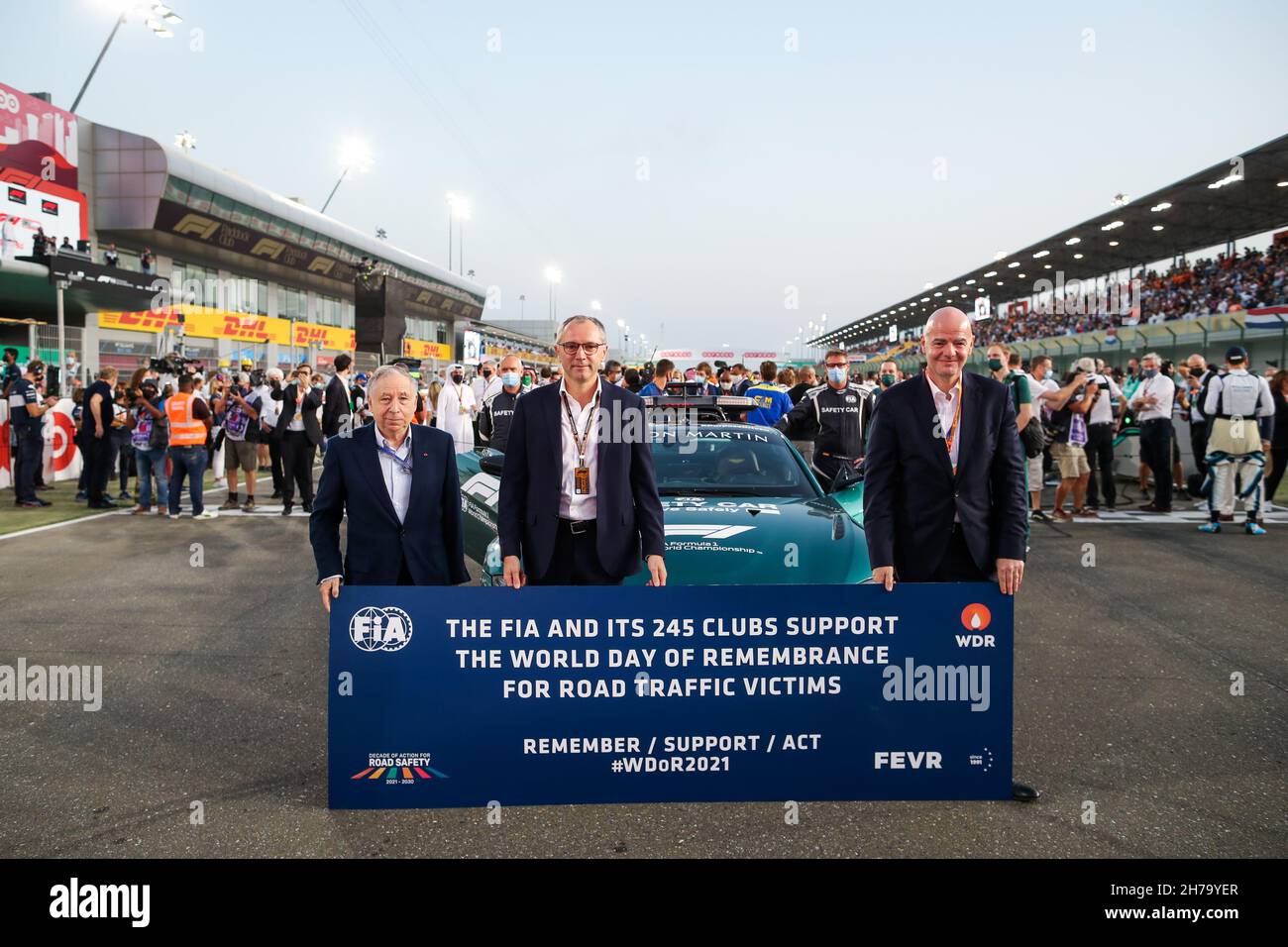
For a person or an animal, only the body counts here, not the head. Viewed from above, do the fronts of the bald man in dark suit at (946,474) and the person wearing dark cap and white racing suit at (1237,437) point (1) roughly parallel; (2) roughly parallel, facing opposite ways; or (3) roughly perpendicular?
roughly parallel, facing opposite ways

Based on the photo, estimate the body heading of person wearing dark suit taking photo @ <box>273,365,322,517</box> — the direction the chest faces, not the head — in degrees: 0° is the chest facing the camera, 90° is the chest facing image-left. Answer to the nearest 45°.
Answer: approximately 0°

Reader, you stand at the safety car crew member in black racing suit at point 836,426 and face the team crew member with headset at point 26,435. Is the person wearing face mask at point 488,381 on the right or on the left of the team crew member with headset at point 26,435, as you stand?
right

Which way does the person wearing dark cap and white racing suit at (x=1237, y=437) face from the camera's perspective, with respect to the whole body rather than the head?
away from the camera

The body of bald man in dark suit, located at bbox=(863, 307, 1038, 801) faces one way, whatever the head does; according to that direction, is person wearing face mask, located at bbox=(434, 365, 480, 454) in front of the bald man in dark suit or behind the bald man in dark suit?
behind

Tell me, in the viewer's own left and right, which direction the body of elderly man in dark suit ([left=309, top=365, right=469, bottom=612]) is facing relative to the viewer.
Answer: facing the viewer

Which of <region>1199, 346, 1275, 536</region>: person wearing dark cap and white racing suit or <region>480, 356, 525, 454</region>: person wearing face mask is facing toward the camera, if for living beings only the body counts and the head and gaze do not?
<region>480, 356, 525, 454</region>: person wearing face mask

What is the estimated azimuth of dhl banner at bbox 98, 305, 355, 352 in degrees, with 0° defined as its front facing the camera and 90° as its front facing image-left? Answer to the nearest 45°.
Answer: approximately 315°

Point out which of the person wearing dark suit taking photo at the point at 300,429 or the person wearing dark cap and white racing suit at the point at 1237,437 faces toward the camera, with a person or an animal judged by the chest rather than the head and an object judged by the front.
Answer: the person wearing dark suit taking photo at the point at 300,429

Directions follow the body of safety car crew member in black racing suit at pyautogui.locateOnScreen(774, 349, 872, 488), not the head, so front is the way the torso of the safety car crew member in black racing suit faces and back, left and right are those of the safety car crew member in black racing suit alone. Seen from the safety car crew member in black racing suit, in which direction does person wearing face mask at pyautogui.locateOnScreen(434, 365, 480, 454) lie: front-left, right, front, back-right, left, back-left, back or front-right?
back-right

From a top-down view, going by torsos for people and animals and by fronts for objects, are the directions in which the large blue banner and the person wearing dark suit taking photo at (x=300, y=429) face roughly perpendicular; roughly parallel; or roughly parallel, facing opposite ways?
roughly parallel

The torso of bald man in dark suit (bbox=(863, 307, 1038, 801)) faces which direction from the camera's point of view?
toward the camera

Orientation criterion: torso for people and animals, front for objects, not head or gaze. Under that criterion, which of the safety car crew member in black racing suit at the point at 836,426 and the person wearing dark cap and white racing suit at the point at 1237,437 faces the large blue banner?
the safety car crew member in black racing suit

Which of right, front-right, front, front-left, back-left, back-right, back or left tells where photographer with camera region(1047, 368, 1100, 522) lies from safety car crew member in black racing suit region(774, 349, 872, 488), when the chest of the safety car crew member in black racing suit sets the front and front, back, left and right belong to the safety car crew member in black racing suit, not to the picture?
back-left

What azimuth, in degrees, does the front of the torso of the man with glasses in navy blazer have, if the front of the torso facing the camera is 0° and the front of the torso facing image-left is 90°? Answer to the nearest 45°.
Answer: approximately 0°
